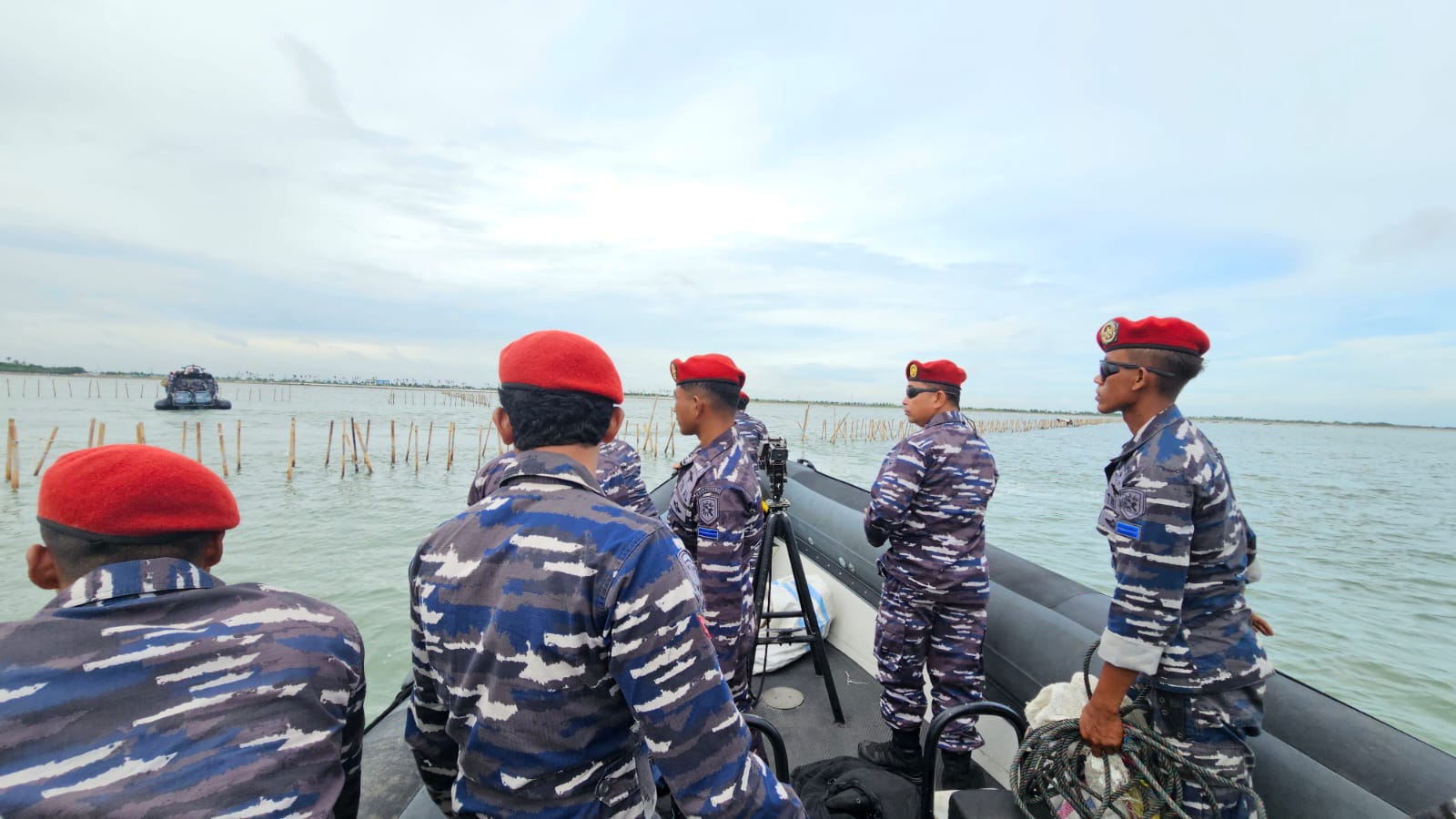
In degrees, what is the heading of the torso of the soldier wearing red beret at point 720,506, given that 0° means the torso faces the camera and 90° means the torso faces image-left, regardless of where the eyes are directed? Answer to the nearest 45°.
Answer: approximately 90°

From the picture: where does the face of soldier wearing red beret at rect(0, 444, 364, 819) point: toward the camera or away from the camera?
away from the camera

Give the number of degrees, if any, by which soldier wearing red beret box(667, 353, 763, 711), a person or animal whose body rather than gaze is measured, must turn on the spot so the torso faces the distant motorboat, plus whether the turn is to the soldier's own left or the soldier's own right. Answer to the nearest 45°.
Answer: approximately 45° to the soldier's own right

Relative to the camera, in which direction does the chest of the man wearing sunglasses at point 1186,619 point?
to the viewer's left

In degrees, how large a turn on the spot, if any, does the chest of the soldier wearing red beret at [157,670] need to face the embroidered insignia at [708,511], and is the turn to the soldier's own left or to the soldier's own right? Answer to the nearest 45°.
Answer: approximately 90° to the soldier's own right

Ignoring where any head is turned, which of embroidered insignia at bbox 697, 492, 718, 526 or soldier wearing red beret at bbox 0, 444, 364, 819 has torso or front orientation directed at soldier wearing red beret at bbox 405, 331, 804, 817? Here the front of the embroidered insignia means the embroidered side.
the embroidered insignia

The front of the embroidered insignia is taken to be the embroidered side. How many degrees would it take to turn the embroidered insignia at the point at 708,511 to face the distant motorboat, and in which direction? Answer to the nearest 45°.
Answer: approximately 135° to its right

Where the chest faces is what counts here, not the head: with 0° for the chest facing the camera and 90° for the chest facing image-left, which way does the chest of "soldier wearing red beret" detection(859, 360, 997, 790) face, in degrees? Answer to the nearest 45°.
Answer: approximately 135°

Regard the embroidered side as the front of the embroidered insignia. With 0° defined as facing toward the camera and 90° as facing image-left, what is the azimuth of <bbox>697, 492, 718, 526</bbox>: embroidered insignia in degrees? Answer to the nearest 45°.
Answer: approximately 0°

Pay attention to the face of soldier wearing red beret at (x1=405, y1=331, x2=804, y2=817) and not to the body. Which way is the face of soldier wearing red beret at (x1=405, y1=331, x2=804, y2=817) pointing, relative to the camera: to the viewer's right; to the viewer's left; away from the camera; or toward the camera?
away from the camera

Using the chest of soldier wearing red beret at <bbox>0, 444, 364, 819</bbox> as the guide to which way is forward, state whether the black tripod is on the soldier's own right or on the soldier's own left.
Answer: on the soldier's own right
